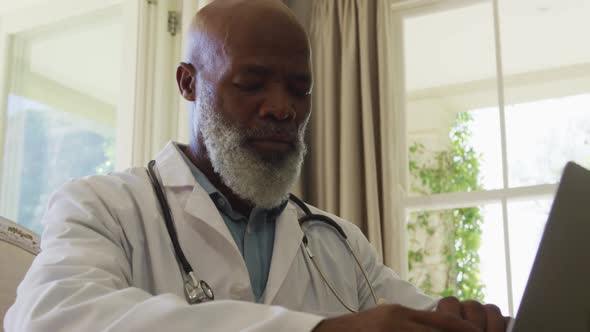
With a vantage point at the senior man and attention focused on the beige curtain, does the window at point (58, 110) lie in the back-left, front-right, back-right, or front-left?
front-left

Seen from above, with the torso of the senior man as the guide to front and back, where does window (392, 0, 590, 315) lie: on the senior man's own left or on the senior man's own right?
on the senior man's own left

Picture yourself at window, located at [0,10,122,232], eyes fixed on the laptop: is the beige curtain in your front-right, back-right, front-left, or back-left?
front-left

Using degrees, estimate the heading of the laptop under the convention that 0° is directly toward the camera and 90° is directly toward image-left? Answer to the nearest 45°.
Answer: approximately 135°

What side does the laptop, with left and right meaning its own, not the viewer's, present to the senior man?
front

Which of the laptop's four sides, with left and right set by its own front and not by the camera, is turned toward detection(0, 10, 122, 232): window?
front

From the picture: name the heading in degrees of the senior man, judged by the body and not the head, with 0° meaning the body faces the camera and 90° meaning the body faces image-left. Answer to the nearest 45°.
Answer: approximately 315°

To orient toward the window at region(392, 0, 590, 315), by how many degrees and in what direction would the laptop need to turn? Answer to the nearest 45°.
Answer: approximately 45° to its right

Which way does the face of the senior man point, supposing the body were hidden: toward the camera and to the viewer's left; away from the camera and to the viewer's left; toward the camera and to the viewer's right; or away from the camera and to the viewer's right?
toward the camera and to the viewer's right
